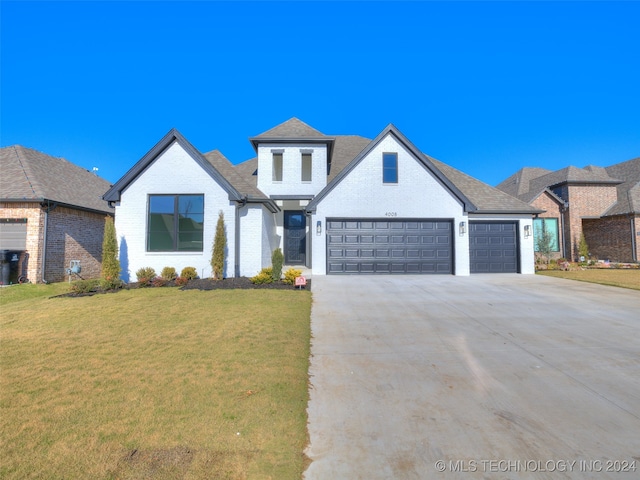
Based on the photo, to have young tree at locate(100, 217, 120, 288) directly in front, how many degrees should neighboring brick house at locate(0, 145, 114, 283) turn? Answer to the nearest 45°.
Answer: approximately 90° to its left

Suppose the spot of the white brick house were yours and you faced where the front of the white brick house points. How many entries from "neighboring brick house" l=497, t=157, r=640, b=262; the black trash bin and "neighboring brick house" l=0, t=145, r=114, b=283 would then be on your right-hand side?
2

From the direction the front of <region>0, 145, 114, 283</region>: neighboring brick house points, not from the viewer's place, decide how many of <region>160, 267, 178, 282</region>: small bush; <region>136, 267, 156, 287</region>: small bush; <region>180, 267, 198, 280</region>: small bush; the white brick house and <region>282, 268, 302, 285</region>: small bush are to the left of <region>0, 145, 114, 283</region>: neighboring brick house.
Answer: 5

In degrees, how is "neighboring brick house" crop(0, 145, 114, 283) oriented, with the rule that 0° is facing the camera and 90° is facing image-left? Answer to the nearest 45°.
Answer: approximately 45°

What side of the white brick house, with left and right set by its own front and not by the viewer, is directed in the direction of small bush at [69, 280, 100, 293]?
right

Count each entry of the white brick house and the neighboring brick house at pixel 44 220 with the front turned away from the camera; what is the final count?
0

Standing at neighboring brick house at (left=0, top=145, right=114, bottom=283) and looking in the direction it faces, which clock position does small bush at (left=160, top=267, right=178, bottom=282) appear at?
The small bush is roughly at 9 o'clock from the neighboring brick house.

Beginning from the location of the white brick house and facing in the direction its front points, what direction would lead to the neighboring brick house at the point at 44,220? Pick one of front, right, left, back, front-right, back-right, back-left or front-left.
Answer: right

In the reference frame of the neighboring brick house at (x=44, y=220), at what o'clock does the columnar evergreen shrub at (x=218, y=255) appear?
The columnar evergreen shrub is roughly at 9 o'clock from the neighboring brick house.

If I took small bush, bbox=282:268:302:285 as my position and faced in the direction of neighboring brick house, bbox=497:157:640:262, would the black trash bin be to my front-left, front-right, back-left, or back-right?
back-left

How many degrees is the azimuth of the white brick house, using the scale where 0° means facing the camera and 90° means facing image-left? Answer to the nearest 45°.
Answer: approximately 0°
